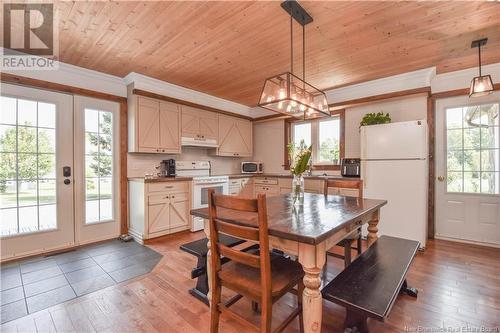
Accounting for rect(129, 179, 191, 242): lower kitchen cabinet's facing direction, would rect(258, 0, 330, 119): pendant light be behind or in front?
in front

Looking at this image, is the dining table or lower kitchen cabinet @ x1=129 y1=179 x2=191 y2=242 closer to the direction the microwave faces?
the dining table

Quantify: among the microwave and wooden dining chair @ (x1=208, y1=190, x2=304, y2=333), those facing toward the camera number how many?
1

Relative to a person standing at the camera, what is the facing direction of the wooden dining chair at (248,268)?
facing away from the viewer and to the right of the viewer

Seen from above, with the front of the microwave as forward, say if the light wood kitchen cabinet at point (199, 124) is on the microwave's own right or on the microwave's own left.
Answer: on the microwave's own right

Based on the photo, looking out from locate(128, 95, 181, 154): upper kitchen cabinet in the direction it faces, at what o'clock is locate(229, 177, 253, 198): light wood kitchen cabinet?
The light wood kitchen cabinet is roughly at 10 o'clock from the upper kitchen cabinet.

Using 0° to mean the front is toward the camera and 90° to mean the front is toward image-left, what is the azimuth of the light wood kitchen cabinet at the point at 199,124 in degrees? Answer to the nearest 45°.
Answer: approximately 315°

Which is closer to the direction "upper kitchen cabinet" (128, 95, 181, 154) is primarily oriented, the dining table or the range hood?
the dining table

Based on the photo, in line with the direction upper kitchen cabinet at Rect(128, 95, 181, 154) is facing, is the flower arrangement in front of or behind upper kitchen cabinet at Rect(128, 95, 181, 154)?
in front

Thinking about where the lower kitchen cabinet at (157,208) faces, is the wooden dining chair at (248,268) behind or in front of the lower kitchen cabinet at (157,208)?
in front

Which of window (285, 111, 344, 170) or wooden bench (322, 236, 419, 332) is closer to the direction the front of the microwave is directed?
the wooden bench

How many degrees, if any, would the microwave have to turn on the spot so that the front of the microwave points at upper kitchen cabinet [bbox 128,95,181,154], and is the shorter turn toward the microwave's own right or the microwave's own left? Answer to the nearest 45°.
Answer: approximately 45° to the microwave's own right

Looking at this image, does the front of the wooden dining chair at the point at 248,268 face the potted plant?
yes
